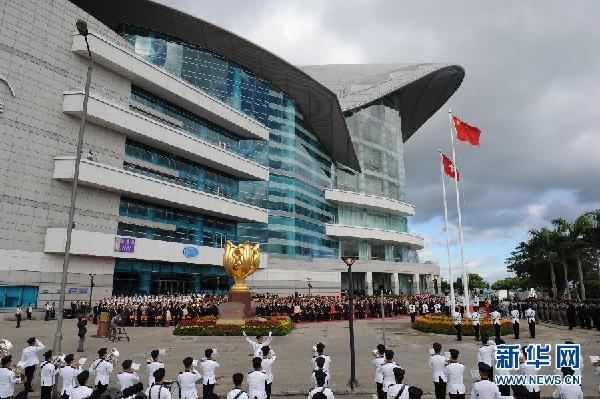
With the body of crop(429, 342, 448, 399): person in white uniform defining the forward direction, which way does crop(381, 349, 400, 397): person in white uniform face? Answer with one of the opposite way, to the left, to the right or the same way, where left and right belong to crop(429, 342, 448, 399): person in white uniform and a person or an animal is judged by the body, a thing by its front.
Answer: the same way

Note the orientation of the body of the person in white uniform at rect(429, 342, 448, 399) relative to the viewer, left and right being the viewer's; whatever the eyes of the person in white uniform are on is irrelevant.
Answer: facing away from the viewer

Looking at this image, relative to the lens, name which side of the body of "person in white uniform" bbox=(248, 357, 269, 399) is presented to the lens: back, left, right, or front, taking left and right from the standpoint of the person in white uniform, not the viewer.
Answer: back

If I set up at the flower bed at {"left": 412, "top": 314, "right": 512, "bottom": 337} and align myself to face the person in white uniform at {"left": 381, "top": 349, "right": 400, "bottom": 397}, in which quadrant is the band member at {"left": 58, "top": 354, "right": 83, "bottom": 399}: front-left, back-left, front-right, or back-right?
front-right

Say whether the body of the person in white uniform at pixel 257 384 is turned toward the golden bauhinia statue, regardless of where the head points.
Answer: yes

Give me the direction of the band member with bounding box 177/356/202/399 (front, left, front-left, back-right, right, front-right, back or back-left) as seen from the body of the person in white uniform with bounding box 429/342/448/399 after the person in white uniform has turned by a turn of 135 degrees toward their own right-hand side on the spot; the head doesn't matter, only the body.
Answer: right

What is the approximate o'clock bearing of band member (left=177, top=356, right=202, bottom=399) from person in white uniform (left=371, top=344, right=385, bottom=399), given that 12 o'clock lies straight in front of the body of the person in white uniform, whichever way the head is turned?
The band member is roughly at 8 o'clock from the person in white uniform.

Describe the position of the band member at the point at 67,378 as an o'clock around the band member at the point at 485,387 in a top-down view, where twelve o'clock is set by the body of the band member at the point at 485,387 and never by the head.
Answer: the band member at the point at 67,378 is roughly at 9 o'clock from the band member at the point at 485,387.

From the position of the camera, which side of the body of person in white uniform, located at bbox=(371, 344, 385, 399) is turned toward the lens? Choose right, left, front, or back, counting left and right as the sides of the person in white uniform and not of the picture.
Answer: back

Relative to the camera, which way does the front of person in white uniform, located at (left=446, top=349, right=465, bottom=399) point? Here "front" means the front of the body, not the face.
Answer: away from the camera

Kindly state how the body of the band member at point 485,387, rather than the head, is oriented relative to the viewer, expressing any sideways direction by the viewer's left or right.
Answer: facing away from the viewer

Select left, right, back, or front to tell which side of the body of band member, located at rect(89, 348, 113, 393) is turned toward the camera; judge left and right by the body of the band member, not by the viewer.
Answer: back
